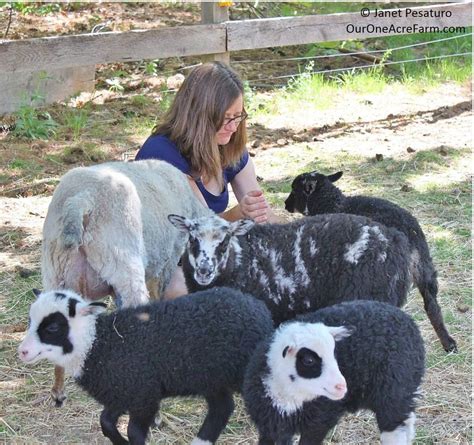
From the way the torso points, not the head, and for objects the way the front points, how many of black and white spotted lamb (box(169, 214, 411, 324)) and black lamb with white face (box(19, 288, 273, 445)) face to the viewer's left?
2

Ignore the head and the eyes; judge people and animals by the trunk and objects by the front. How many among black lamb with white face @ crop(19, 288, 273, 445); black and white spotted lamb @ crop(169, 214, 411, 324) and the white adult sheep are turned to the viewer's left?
2

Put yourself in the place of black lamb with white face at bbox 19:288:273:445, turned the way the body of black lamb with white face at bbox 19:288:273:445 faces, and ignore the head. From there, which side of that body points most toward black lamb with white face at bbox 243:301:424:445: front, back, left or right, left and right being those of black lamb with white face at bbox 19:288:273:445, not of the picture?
back

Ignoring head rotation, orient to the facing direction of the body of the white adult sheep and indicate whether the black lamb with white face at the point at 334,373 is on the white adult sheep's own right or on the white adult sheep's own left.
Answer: on the white adult sheep's own right

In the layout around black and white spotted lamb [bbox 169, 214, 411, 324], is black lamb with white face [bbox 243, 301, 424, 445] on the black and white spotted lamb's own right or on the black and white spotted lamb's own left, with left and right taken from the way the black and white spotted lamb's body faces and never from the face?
on the black and white spotted lamb's own left

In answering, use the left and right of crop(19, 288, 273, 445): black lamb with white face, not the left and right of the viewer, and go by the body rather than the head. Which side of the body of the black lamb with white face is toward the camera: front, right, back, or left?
left

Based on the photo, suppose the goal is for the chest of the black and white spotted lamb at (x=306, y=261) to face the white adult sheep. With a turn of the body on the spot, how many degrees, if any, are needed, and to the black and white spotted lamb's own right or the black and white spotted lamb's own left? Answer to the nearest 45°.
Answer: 0° — it already faces it

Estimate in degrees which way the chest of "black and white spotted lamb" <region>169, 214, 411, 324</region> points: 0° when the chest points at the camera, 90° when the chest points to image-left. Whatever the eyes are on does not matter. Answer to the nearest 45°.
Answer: approximately 90°

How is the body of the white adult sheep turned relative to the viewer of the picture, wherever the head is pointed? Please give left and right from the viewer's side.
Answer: facing away from the viewer and to the right of the viewer
